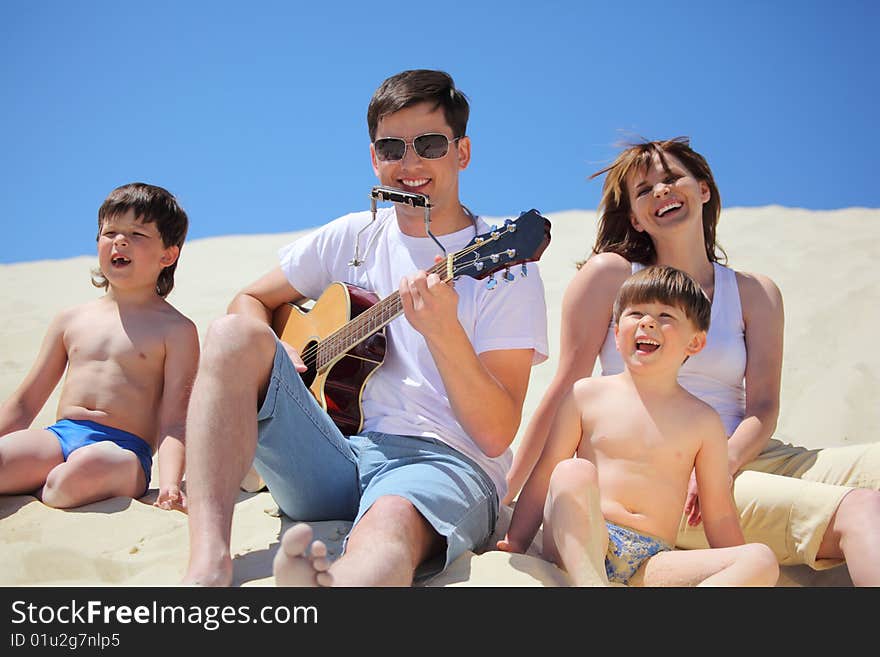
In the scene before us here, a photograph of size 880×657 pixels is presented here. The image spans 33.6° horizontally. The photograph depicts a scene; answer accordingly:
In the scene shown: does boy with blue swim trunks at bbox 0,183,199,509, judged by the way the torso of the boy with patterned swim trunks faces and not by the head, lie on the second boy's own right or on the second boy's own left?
on the second boy's own right

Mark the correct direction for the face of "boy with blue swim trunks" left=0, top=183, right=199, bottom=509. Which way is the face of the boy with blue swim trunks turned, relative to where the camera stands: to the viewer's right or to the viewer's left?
to the viewer's left

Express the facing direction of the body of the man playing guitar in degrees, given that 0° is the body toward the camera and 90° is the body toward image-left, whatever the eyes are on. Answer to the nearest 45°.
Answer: approximately 45°

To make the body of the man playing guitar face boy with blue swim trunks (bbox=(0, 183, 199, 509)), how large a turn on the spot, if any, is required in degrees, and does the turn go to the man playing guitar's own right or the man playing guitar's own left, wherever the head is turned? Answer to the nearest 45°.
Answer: approximately 90° to the man playing guitar's own right

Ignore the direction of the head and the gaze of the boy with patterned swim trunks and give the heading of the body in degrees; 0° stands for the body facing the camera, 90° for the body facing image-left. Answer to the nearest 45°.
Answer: approximately 0°
